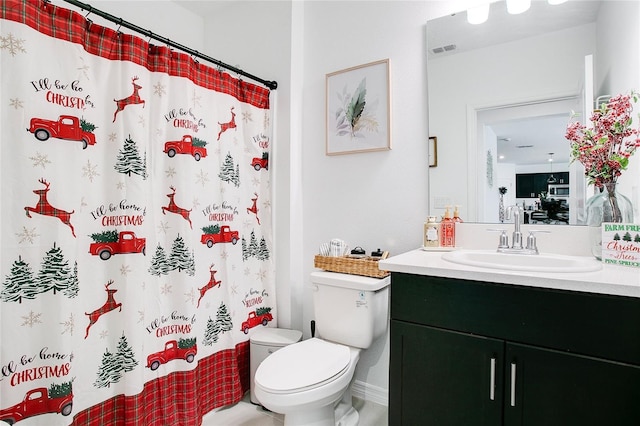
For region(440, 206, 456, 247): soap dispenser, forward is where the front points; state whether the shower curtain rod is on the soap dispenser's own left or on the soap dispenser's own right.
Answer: on the soap dispenser's own right

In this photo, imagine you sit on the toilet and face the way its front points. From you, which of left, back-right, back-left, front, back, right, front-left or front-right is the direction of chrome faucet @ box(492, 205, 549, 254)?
back-left

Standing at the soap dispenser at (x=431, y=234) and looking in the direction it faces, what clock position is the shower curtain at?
The shower curtain is roughly at 2 o'clock from the soap dispenser.

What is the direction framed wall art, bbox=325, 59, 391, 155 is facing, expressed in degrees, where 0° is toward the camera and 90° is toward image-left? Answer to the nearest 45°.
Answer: approximately 45°

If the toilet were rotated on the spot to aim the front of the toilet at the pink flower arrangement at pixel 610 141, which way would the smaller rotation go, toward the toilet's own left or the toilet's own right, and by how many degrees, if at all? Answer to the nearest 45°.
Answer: approximately 135° to the toilet's own left

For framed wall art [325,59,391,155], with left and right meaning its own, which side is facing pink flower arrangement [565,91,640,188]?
left

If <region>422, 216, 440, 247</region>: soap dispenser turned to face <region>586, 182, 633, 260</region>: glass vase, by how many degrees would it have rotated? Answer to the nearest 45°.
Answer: approximately 90° to its left

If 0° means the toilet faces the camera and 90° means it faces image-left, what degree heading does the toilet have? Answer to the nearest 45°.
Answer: approximately 45°

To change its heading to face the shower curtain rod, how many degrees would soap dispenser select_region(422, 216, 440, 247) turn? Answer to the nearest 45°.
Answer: approximately 90° to its right

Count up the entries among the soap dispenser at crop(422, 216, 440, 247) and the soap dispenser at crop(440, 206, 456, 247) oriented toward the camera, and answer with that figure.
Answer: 2
